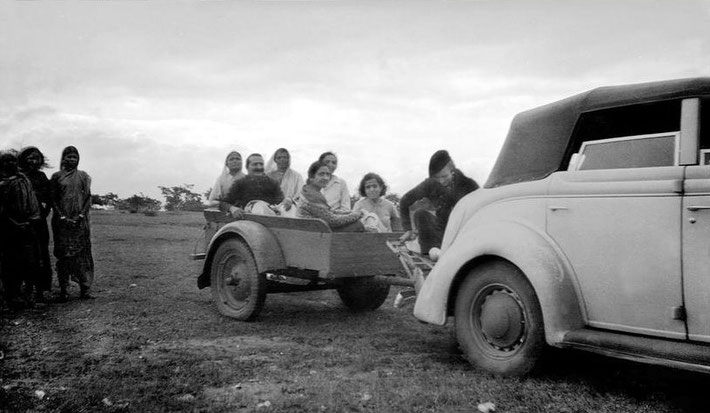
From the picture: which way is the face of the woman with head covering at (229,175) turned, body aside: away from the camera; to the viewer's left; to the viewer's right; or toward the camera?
toward the camera

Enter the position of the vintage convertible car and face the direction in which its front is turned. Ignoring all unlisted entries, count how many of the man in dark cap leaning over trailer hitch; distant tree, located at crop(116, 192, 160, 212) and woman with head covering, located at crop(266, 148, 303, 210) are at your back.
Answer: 3

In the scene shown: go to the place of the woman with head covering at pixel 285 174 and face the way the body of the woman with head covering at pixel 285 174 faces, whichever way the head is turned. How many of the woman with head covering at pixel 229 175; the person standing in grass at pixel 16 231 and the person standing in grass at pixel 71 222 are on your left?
0

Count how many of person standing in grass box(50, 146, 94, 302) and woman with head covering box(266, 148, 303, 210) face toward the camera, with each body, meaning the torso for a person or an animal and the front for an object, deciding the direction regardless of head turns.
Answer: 2

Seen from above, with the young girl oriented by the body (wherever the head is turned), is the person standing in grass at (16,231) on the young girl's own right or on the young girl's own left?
on the young girl's own right

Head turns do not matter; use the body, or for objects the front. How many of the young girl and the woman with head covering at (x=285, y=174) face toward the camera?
2

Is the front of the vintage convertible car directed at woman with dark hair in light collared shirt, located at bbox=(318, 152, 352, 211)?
no

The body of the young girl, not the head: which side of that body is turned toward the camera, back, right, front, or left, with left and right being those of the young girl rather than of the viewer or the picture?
front

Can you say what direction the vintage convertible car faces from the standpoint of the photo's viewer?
facing the viewer and to the right of the viewer

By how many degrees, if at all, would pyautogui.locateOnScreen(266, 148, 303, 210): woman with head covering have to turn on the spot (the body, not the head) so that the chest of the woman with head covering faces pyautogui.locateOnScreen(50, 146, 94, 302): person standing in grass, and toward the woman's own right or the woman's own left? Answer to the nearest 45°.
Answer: approximately 90° to the woman's own right

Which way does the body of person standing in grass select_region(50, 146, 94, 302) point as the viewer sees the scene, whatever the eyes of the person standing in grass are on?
toward the camera

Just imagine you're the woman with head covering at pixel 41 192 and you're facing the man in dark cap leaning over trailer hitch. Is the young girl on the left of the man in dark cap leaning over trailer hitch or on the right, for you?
left

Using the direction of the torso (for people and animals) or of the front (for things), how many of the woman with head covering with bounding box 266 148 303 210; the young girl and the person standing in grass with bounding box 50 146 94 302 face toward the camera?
3

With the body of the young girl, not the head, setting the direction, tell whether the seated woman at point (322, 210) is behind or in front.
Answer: in front

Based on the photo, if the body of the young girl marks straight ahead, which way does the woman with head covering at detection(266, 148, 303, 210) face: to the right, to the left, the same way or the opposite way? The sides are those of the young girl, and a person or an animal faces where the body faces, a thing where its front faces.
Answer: the same way

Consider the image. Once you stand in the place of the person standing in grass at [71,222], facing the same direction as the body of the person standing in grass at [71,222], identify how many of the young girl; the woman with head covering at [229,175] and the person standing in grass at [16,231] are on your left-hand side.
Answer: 2

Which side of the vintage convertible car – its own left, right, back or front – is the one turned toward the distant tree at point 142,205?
back
